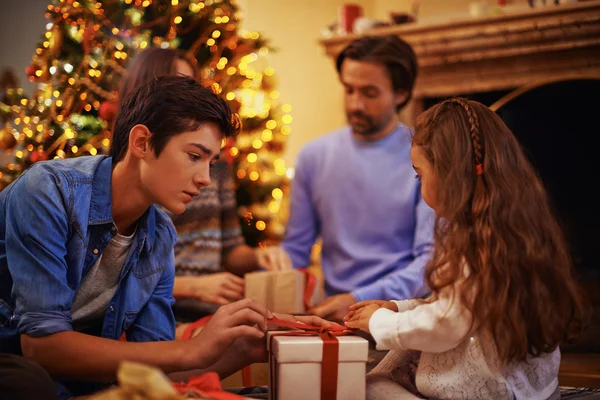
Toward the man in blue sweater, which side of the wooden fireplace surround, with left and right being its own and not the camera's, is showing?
front

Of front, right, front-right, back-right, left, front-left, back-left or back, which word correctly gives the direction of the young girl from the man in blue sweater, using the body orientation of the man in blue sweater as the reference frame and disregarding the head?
front-left

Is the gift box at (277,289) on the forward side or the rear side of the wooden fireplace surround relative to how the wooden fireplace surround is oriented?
on the forward side

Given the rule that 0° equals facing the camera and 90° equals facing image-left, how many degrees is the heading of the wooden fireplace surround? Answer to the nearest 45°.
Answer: approximately 45°

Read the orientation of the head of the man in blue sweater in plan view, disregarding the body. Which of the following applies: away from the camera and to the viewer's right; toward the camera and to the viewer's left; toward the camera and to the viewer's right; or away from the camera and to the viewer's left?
toward the camera and to the viewer's left

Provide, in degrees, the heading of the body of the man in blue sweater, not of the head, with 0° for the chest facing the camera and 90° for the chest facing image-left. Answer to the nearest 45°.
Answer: approximately 45°

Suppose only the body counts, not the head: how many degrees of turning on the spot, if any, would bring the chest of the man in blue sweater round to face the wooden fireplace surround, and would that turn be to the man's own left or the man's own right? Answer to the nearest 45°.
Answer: approximately 180°

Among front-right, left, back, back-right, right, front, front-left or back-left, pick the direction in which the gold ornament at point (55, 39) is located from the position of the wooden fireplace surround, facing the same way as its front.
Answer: front

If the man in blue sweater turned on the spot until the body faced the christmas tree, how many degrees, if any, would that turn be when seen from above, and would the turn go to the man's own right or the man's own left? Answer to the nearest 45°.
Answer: approximately 45° to the man's own right

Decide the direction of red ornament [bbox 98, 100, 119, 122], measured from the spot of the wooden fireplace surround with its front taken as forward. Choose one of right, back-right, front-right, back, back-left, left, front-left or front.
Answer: front

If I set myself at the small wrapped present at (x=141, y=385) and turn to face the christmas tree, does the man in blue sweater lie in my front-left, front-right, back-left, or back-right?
front-right

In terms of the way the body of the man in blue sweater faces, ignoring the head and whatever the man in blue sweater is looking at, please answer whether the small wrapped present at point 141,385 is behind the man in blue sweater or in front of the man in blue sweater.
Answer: in front

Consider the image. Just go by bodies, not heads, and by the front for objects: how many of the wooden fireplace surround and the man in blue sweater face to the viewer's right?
0

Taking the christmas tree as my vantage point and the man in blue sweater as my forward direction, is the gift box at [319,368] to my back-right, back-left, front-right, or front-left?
front-right
